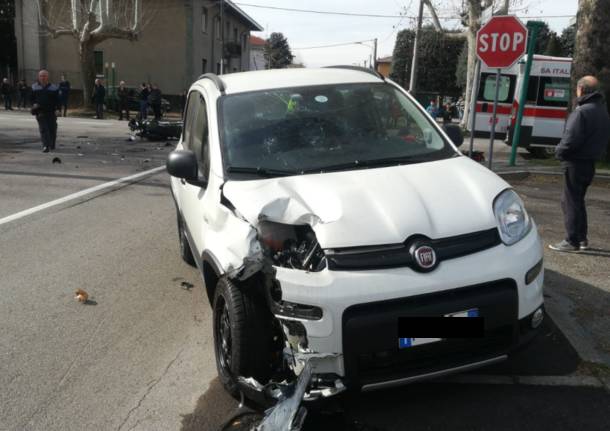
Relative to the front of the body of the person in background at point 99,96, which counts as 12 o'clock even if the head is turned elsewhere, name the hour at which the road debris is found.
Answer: The road debris is roughly at 12 o'clock from the person in background.

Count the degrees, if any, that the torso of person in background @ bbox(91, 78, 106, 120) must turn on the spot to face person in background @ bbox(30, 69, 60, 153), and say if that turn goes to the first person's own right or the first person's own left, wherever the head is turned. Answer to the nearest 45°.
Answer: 0° — they already face them

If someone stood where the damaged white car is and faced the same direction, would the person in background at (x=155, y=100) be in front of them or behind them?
behind

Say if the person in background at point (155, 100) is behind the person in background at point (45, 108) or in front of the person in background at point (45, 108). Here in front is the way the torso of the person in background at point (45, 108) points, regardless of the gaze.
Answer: behind

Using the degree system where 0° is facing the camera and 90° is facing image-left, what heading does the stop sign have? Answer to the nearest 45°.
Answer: approximately 0°

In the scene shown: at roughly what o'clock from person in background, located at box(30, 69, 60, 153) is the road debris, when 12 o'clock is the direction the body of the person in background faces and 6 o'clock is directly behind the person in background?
The road debris is roughly at 12 o'clock from the person in background.

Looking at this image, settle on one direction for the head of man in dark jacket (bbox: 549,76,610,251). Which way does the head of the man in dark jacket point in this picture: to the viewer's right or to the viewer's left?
to the viewer's left
